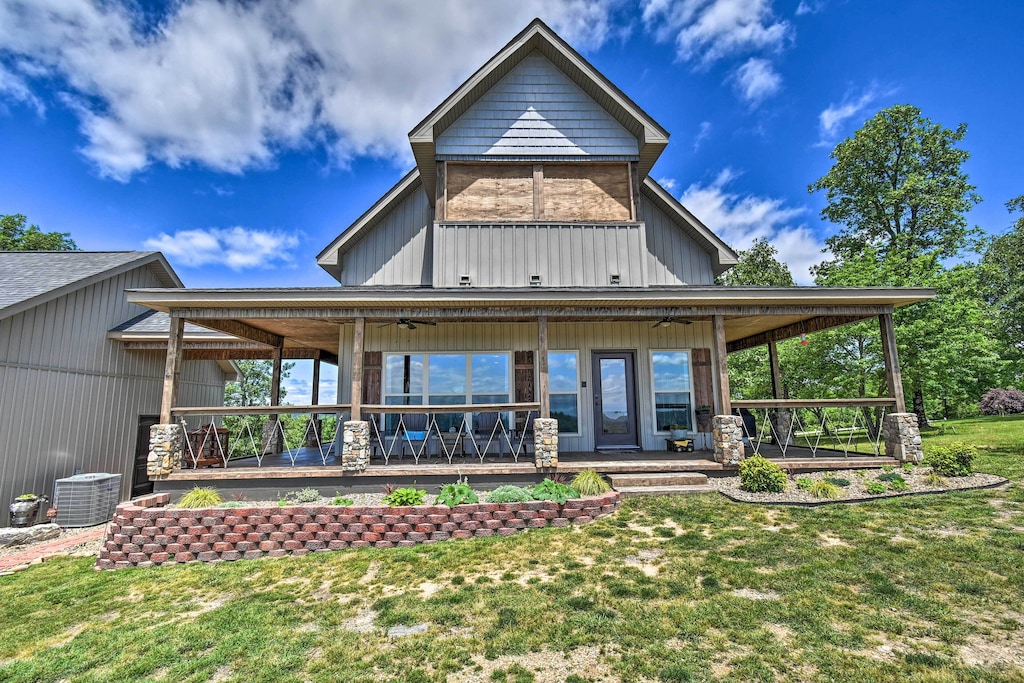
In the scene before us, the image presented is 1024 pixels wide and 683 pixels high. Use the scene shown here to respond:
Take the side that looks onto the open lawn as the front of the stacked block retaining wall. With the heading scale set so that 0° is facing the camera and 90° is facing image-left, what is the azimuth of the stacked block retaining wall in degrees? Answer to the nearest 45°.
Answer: approximately 0°

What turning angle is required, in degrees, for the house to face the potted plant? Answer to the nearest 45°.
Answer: approximately 90° to its right

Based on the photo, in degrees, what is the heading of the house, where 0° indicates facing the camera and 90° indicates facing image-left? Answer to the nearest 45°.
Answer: approximately 0°

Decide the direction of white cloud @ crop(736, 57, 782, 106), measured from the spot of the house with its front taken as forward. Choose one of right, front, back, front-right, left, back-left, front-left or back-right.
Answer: back-left

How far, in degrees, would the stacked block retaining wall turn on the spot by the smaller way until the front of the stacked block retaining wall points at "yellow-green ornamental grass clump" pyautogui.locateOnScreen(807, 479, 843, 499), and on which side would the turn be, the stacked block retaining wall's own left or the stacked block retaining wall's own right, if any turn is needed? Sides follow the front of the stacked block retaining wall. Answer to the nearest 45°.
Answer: approximately 90° to the stacked block retaining wall's own left

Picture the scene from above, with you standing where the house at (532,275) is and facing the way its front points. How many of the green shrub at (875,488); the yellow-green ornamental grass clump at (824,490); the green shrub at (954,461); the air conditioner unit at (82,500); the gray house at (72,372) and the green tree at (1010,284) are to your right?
2

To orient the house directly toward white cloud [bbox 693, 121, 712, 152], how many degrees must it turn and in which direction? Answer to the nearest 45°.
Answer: approximately 135° to its left

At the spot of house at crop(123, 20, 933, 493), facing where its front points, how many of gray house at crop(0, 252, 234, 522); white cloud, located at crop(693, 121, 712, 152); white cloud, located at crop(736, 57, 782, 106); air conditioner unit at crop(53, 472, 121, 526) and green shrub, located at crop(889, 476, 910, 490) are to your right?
2

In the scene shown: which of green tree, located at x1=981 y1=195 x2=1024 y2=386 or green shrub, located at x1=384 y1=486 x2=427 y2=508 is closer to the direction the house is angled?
the green shrub

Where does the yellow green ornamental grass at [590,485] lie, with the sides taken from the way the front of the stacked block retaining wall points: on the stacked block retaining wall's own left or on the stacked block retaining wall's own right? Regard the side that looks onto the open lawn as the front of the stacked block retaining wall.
on the stacked block retaining wall's own left

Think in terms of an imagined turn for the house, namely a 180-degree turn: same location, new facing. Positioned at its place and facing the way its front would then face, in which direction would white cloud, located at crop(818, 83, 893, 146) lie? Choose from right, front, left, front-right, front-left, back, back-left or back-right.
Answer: front-right

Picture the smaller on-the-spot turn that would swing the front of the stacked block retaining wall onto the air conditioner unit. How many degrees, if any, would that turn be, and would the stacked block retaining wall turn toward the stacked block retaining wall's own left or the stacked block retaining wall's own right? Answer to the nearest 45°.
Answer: approximately 135° to the stacked block retaining wall's own right

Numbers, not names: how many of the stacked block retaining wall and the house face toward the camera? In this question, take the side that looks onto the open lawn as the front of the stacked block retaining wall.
2

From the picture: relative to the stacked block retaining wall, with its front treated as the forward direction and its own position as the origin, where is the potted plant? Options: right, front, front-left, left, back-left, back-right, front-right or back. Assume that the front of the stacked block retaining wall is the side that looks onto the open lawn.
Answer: back-right

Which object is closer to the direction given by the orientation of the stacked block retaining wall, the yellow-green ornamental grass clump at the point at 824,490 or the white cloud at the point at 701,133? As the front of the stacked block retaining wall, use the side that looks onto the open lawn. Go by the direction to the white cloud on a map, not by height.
the yellow-green ornamental grass clump
